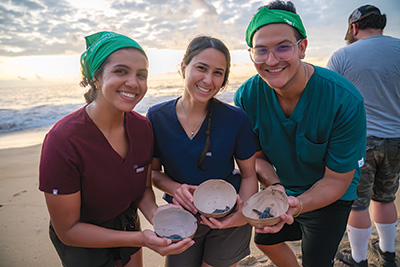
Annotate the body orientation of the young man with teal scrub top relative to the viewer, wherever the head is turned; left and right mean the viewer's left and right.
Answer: facing the viewer and to the left of the viewer

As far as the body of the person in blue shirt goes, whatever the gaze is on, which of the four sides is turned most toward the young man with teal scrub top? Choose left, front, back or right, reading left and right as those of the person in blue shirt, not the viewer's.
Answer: left

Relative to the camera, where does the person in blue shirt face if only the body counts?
toward the camera

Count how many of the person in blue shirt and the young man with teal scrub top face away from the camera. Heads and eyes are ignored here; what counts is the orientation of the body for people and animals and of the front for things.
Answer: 0
